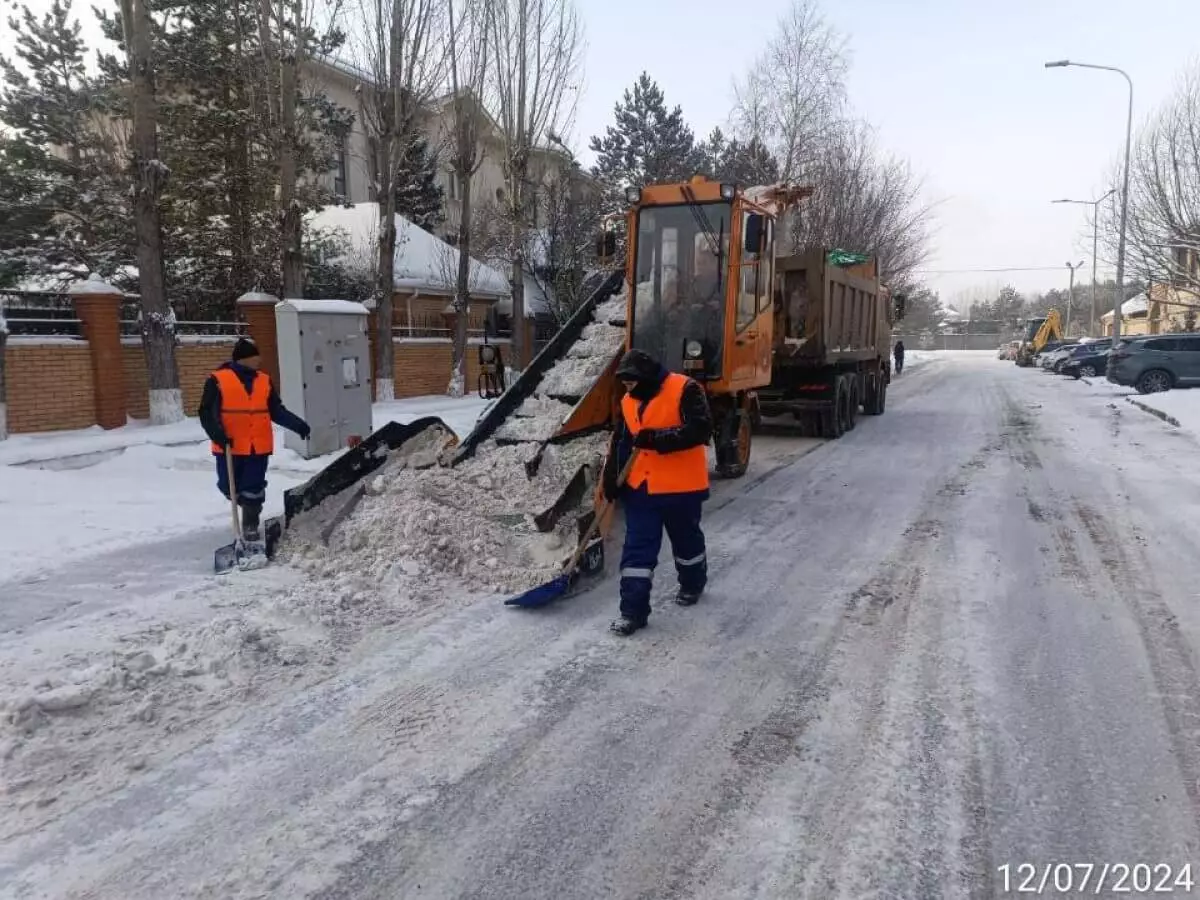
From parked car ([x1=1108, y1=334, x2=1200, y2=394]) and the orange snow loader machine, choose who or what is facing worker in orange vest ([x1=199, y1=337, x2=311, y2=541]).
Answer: the orange snow loader machine

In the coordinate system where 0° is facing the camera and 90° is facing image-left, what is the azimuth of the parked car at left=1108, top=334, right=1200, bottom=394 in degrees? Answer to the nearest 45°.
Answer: approximately 270°

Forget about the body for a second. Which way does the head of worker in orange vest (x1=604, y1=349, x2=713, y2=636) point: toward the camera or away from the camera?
toward the camera

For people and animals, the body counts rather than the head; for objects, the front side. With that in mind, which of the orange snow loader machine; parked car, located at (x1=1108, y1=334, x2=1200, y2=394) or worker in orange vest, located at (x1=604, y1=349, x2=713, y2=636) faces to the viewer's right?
the parked car

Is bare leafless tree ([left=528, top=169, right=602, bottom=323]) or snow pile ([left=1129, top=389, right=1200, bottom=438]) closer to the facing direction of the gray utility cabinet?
the snow pile

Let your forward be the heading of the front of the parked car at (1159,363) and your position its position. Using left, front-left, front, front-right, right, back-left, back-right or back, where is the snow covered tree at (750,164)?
back

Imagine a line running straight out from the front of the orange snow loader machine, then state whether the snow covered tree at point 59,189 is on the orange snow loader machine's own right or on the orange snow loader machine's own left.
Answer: on the orange snow loader machine's own right

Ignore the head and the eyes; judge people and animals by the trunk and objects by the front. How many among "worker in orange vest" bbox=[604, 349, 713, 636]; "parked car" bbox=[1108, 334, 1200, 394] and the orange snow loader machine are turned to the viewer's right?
1

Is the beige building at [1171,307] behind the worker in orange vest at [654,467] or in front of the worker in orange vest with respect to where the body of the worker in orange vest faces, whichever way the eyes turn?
behind

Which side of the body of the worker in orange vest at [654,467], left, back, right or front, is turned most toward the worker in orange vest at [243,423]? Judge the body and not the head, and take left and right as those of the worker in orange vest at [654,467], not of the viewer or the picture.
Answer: right

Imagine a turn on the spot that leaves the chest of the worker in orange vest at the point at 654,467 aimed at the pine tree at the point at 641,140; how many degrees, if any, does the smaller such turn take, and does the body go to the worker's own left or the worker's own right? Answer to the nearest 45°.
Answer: approximately 135° to the worker's own right

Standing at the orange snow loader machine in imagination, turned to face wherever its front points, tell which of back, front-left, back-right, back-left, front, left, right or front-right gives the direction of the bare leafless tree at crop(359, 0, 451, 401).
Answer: right

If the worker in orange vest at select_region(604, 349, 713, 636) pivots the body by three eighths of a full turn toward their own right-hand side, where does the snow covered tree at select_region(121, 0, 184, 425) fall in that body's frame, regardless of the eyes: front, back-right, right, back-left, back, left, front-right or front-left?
front-left

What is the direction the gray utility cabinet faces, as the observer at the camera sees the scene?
facing the viewer and to the right of the viewer

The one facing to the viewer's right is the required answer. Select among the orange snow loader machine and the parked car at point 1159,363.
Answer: the parked car
